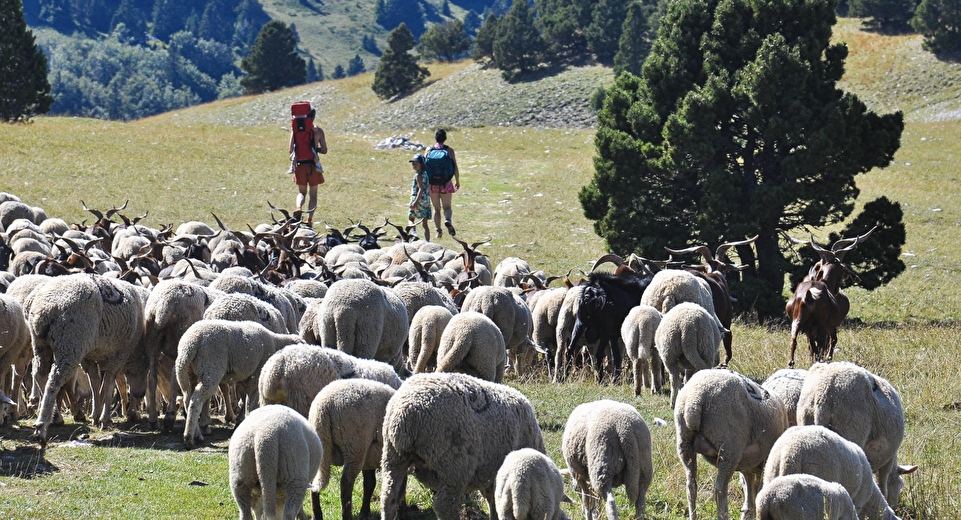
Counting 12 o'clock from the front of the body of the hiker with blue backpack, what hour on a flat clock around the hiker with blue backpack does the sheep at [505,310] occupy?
The sheep is roughly at 6 o'clock from the hiker with blue backpack.

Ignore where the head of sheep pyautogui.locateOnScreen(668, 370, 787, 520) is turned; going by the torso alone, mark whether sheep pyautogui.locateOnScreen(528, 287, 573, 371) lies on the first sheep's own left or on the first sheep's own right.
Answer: on the first sheep's own left

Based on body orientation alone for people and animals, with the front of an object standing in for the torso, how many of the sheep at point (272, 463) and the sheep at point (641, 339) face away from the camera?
2

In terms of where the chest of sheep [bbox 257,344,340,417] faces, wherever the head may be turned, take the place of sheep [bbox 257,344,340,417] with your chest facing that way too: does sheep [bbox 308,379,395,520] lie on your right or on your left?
on your right

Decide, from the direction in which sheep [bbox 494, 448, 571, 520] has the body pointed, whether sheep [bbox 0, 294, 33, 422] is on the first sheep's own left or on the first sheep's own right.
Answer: on the first sheep's own left

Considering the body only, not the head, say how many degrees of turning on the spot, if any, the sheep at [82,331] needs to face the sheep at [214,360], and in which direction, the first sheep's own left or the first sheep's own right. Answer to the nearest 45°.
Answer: approximately 90° to the first sheep's own right

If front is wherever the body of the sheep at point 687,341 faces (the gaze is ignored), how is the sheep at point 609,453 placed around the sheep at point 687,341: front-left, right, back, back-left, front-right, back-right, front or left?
back

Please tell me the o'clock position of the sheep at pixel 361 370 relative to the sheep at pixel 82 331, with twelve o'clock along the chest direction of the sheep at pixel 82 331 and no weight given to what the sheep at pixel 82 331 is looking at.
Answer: the sheep at pixel 361 370 is roughly at 3 o'clock from the sheep at pixel 82 331.

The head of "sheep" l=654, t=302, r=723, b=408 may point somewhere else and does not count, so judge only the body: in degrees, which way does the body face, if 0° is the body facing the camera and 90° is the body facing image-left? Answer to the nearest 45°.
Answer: approximately 180°

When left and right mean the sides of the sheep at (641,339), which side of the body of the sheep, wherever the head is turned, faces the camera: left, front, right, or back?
back

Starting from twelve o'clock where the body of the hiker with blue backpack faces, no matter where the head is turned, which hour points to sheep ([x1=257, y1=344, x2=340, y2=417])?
The sheep is roughly at 6 o'clock from the hiker with blue backpack.

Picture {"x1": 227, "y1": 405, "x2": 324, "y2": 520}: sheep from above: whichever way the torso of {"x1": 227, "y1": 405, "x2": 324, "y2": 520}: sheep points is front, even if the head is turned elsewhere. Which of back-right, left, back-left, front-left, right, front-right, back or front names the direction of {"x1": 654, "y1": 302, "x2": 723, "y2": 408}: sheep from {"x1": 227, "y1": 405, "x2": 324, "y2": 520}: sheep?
front-right

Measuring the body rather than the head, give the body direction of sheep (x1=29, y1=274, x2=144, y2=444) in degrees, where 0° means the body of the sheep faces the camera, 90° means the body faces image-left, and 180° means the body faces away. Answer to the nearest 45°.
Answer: approximately 225°

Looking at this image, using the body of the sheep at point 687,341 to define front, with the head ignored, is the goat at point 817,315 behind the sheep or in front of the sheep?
in front
